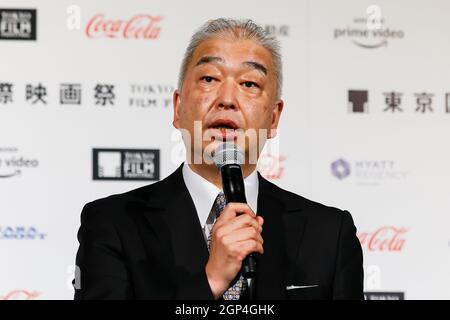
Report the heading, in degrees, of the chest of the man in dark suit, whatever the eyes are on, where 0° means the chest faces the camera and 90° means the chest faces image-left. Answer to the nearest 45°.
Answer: approximately 0°

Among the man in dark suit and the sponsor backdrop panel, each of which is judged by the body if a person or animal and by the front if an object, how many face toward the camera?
2

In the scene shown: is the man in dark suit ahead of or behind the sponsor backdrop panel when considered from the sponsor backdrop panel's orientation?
ahead

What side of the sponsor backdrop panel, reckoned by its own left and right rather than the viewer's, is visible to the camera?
front
